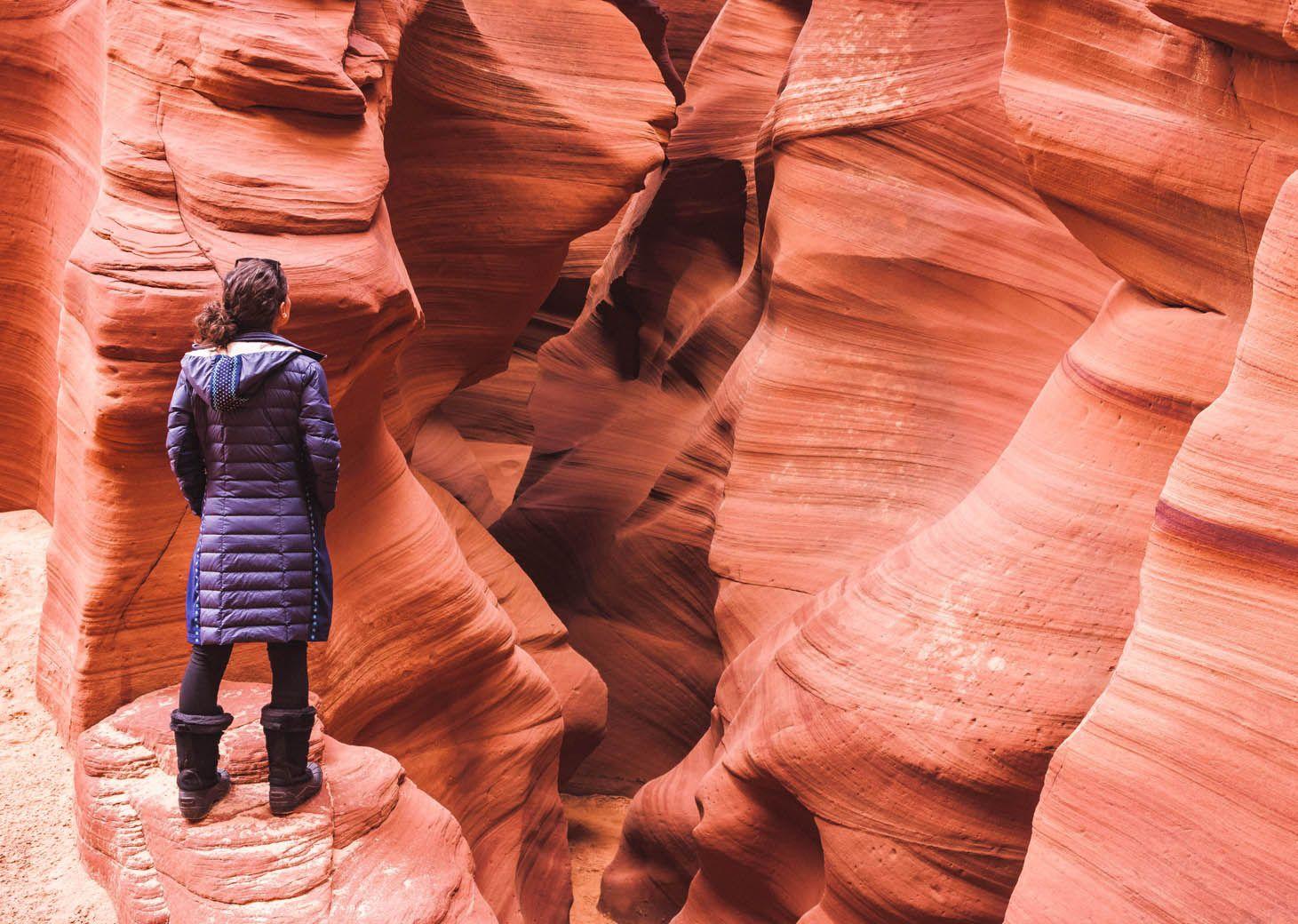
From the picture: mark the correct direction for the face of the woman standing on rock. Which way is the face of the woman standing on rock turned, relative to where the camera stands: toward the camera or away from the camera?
away from the camera

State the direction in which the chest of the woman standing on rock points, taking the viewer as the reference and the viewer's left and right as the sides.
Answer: facing away from the viewer and to the right of the viewer
